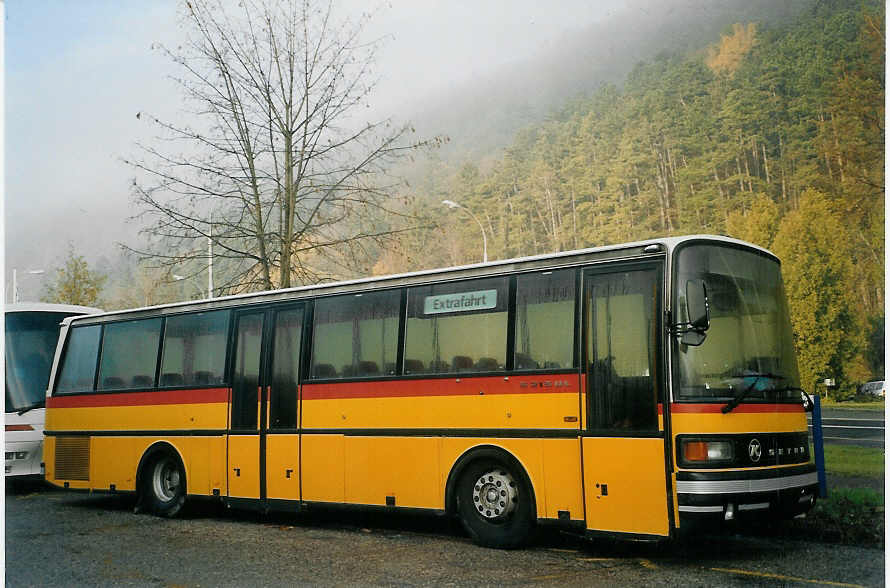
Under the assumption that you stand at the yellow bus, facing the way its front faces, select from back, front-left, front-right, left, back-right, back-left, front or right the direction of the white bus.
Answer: back

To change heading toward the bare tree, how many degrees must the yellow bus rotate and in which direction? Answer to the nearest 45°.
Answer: approximately 180°

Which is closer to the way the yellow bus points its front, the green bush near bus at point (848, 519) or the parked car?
the green bush near bus

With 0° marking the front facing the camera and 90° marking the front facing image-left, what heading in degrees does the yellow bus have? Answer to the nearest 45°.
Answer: approximately 315°

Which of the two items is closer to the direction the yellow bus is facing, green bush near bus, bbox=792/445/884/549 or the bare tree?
the green bush near bus

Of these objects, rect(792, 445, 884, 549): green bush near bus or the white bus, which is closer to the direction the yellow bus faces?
the green bush near bus

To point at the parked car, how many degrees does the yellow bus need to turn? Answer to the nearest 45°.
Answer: approximately 90° to its left
